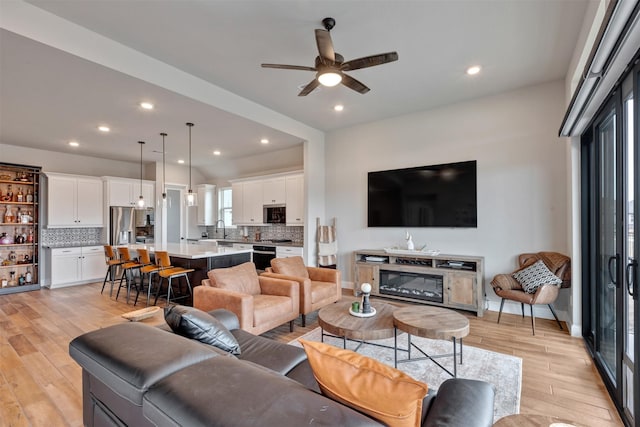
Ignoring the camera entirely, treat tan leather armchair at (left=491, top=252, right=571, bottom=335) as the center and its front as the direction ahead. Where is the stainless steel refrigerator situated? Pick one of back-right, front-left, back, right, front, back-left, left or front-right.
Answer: front-right

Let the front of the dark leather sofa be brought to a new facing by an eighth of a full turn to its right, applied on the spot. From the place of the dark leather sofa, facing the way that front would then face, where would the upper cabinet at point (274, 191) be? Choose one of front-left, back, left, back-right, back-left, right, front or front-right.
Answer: left

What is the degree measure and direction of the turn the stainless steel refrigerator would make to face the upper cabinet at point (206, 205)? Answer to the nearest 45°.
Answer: approximately 45° to its left

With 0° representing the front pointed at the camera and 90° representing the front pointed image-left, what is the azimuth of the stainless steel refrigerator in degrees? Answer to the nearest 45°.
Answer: approximately 315°

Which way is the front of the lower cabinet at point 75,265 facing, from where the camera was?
facing the viewer and to the right of the viewer

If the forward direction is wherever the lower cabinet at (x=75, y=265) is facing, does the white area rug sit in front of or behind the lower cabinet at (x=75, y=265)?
in front

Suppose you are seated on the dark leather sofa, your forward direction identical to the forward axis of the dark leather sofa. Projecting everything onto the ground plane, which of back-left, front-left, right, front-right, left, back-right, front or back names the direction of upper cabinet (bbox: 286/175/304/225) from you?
front-left

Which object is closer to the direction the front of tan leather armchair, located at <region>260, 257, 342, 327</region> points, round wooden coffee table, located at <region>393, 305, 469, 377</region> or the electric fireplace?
the round wooden coffee table

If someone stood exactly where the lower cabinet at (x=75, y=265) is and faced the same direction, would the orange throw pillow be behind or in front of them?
in front

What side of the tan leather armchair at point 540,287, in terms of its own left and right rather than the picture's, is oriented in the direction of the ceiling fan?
front

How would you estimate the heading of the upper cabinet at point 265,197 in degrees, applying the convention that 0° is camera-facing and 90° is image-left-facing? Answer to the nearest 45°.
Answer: approximately 45°

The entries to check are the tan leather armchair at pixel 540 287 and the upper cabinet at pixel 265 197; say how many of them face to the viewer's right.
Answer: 0
